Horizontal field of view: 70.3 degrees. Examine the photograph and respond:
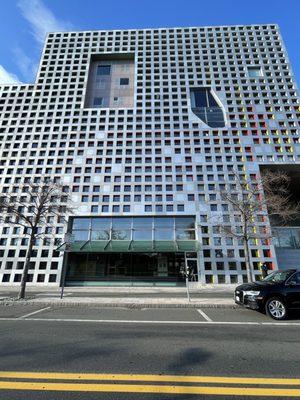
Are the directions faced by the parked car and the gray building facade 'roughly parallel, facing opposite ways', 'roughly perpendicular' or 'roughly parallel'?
roughly perpendicular

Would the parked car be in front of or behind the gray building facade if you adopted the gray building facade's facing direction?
in front

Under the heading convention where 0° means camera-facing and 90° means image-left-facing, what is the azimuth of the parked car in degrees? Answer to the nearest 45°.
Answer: approximately 45°

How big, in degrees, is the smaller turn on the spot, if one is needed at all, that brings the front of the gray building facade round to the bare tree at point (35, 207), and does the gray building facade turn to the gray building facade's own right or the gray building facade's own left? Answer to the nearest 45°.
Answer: approximately 45° to the gray building facade's own right

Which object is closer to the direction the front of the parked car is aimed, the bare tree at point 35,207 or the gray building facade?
the bare tree

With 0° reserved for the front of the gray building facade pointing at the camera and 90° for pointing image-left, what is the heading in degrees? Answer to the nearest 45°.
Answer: approximately 0°

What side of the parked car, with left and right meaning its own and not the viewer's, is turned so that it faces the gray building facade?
right
